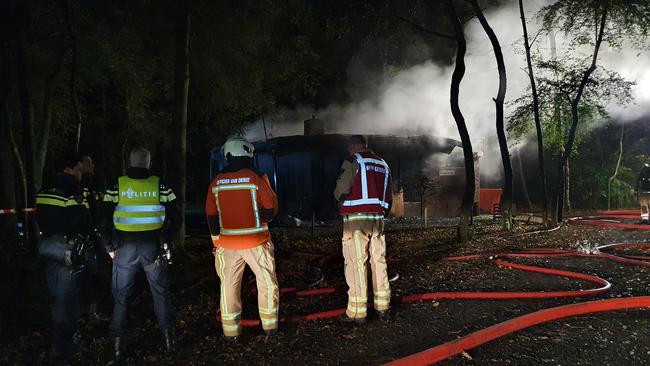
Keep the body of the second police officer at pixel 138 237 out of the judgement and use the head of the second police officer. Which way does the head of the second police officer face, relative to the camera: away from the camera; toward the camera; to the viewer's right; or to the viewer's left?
away from the camera

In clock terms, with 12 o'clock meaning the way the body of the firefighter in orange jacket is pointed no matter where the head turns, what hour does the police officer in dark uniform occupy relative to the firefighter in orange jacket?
The police officer in dark uniform is roughly at 9 o'clock from the firefighter in orange jacket.

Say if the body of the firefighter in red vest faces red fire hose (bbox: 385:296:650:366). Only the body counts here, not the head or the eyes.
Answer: no

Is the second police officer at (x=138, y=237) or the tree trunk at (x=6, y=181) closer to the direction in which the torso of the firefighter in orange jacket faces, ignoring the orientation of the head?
the tree trunk

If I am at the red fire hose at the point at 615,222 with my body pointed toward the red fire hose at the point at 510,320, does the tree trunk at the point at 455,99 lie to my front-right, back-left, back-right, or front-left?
front-right

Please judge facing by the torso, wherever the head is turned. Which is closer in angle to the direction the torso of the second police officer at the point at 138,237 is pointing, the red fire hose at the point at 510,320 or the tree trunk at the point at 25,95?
the tree trunk

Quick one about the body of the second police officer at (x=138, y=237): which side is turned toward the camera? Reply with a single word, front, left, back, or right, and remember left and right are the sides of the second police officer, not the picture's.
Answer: back

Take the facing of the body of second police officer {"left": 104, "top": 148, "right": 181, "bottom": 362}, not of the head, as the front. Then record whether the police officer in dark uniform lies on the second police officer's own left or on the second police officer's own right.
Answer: on the second police officer's own left

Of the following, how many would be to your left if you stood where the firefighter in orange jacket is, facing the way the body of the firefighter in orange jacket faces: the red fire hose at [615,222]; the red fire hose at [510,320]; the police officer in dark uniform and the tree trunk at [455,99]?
1

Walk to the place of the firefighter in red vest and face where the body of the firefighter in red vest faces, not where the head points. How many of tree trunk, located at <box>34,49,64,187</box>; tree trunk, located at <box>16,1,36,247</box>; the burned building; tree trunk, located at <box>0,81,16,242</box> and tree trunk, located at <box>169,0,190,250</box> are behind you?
0

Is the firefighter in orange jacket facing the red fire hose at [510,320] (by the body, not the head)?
no

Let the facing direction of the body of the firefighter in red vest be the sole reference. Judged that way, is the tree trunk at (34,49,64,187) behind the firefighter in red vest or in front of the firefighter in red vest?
in front

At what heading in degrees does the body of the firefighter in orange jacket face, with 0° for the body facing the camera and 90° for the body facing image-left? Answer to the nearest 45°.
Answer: approximately 180°

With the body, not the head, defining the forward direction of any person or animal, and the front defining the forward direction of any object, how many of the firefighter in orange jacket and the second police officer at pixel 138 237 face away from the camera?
2

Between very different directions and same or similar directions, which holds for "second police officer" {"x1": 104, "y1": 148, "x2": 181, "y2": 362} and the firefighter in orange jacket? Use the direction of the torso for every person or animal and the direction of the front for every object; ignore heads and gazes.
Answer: same or similar directions

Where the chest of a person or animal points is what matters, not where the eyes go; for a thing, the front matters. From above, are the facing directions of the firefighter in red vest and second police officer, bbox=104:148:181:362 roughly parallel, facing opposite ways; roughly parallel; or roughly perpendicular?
roughly parallel

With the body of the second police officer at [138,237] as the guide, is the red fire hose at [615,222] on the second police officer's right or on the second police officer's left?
on the second police officer's right

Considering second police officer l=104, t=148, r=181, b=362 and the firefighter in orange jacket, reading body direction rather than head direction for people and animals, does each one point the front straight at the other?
no

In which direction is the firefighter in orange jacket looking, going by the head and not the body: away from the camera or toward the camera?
away from the camera
